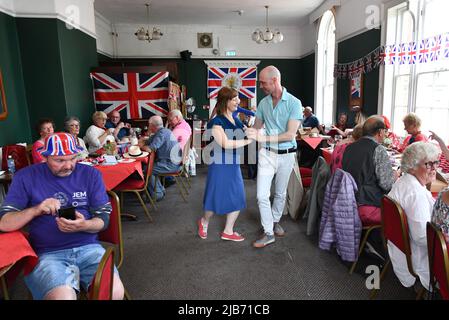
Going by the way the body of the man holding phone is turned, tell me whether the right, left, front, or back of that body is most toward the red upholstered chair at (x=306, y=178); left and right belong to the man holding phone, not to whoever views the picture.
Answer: left

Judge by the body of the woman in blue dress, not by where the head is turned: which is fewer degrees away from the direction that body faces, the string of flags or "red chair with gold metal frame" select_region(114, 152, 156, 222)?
the string of flags

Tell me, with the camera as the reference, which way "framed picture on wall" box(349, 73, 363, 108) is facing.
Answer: facing the viewer and to the left of the viewer

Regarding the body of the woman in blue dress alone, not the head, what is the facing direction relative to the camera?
to the viewer's right

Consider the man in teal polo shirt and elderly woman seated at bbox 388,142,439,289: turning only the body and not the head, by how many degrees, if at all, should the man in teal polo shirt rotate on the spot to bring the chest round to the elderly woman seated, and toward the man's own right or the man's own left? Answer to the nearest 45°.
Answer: approximately 90° to the man's own left

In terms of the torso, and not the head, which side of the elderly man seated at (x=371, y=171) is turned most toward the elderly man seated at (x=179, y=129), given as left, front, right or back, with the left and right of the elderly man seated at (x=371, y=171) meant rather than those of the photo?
left

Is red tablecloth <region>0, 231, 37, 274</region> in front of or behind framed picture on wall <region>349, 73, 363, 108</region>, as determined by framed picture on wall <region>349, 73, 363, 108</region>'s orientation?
in front

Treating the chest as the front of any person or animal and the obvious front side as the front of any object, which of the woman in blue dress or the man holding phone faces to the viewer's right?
the woman in blue dress
